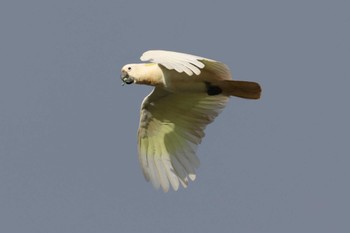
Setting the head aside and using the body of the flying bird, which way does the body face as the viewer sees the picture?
to the viewer's left
